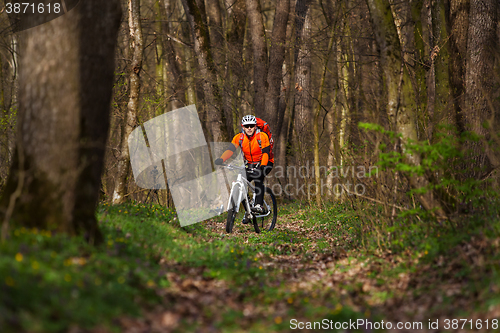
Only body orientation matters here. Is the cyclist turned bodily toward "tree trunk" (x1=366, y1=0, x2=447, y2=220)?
no

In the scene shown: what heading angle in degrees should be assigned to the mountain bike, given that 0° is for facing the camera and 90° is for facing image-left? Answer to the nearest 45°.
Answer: approximately 45°

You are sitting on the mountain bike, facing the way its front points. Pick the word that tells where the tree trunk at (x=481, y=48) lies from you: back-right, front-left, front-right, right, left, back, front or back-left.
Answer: back-left

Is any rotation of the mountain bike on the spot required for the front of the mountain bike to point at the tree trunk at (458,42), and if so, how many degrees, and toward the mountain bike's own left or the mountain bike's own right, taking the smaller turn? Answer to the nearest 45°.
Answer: approximately 135° to the mountain bike's own left

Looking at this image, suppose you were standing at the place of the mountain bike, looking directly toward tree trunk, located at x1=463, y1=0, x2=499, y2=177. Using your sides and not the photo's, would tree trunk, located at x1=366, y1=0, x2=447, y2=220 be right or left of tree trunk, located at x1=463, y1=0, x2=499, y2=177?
right

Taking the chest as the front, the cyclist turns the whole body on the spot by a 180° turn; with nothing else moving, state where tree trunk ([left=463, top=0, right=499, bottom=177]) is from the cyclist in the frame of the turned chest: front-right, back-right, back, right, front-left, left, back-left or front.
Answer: front-right

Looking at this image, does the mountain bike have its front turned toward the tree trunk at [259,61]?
no

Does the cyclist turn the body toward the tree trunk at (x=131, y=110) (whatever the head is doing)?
no

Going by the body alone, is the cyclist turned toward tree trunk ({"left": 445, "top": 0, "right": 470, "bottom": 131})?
no

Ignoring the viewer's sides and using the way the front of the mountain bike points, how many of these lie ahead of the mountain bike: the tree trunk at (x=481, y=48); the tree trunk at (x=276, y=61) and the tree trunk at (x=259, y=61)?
0

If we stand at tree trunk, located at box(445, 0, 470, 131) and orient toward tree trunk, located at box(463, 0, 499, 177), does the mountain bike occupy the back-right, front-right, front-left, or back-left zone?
front-right

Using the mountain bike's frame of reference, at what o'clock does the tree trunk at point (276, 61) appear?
The tree trunk is roughly at 5 o'clock from the mountain bike.

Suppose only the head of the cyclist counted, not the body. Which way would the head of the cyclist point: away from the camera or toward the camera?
toward the camera
